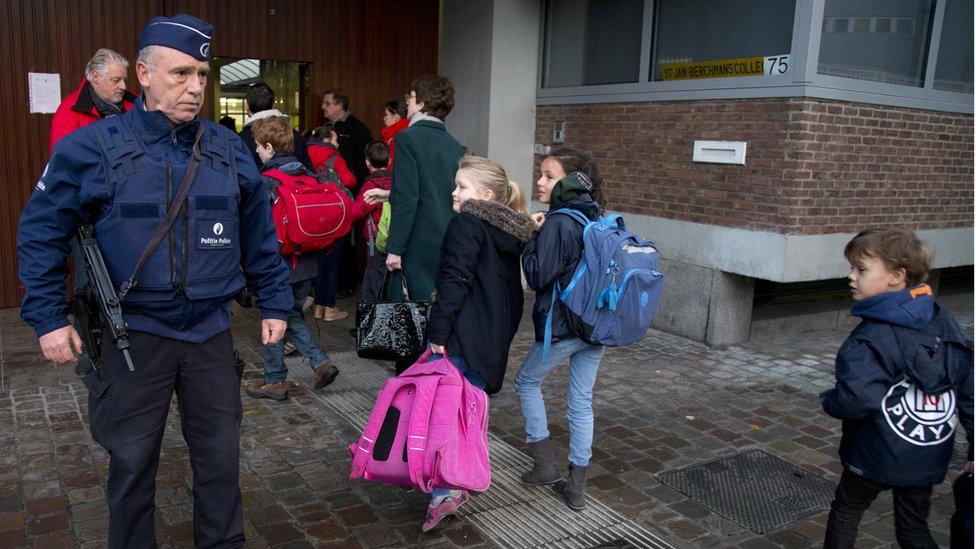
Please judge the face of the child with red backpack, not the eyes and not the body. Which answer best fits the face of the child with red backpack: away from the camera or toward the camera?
away from the camera

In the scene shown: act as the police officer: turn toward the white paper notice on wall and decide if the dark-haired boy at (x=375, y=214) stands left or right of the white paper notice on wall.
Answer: right

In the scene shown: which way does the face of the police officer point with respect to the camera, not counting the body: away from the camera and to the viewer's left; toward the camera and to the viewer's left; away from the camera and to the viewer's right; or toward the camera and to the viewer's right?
toward the camera and to the viewer's right

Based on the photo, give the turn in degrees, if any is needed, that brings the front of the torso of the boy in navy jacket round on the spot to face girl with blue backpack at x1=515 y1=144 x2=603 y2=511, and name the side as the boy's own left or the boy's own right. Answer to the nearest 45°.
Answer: approximately 45° to the boy's own left

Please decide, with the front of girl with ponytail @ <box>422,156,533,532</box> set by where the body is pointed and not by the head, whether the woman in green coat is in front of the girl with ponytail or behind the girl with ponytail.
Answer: in front

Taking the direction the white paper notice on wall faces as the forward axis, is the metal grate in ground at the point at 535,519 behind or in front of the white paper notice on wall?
in front

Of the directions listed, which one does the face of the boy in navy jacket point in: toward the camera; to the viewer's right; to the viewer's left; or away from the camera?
to the viewer's left

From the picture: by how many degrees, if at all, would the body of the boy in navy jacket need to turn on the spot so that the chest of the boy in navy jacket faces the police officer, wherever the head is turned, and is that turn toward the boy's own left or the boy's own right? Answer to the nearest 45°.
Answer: approximately 90° to the boy's own left
